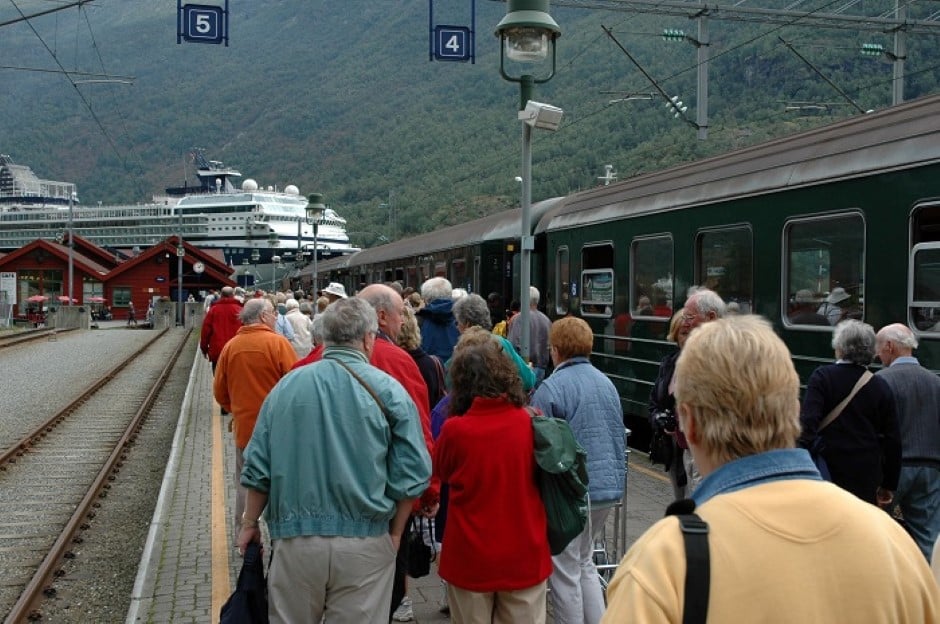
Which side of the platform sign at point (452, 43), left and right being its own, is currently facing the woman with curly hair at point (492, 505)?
front

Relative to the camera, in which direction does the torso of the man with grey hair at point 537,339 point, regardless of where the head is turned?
away from the camera

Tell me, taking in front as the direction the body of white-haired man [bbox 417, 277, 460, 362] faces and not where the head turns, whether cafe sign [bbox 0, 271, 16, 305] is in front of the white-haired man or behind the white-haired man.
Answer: in front

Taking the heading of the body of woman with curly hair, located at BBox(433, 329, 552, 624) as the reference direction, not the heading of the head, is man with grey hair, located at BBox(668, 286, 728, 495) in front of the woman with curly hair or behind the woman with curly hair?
in front

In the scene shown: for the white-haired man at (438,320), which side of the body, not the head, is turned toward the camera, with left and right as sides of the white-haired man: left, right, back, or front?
back

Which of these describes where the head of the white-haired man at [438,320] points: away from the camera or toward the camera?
away from the camera

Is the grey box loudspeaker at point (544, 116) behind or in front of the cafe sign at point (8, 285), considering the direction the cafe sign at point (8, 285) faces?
in front

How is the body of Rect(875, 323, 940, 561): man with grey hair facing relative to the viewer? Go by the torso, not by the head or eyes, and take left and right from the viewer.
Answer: facing away from the viewer and to the left of the viewer

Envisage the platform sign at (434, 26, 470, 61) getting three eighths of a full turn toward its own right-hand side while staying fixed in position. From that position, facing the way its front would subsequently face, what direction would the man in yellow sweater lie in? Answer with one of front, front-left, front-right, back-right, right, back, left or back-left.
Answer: back-left

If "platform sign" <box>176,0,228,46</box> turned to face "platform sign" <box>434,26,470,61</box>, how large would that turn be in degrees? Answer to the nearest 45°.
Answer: approximately 90° to its left

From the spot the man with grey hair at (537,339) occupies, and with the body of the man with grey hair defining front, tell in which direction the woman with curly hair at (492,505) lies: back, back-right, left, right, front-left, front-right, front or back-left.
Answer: back

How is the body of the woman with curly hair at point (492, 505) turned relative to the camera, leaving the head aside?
away from the camera
